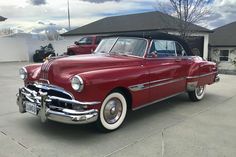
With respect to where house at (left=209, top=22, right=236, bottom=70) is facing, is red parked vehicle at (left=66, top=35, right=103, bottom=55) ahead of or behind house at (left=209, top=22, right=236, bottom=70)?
ahead

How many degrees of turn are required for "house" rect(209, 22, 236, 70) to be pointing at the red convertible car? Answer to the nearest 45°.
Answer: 0° — it already faces it

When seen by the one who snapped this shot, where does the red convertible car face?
facing the viewer and to the left of the viewer

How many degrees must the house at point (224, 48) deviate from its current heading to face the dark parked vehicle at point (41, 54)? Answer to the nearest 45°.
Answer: approximately 45° to its right

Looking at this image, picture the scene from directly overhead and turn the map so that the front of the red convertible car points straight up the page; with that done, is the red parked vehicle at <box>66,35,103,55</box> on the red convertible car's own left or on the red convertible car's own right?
on the red convertible car's own right

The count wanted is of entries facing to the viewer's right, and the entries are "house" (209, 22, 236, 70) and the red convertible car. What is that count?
0

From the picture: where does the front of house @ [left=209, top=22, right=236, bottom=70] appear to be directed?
toward the camera

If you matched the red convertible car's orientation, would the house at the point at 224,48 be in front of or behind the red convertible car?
behind
